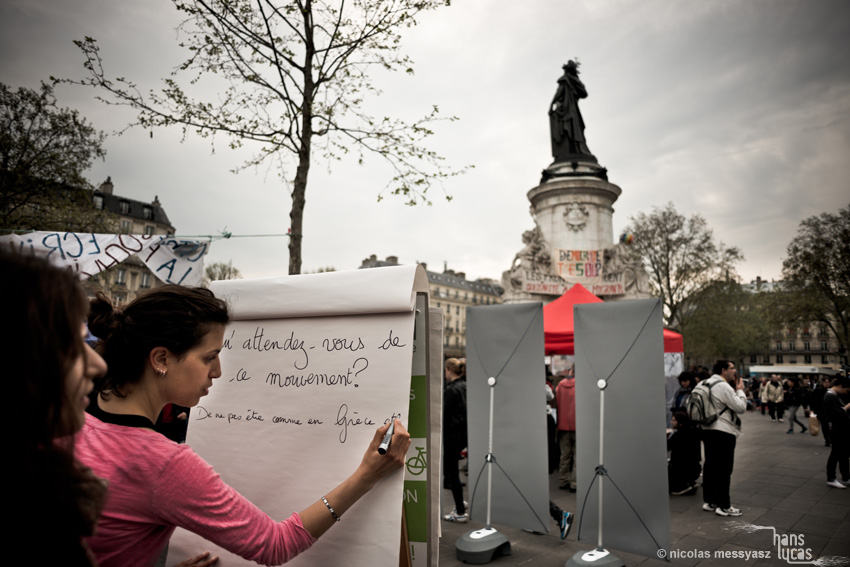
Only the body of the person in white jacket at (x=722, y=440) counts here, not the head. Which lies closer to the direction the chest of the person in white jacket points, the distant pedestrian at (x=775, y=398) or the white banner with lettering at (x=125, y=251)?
the distant pedestrian

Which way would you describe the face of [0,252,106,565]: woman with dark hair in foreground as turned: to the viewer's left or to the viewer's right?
to the viewer's right

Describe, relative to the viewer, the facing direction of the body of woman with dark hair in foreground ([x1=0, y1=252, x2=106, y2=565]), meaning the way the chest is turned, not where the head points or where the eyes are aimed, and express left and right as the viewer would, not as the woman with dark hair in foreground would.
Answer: facing to the right of the viewer

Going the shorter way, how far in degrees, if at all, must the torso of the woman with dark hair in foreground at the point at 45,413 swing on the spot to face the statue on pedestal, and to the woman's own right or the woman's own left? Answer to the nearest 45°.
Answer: approximately 45° to the woman's own left

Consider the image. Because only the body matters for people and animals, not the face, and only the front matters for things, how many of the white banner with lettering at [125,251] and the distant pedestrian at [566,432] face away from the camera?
2

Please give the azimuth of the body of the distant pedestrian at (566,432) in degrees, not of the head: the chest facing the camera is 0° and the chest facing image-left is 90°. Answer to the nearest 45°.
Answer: approximately 180°

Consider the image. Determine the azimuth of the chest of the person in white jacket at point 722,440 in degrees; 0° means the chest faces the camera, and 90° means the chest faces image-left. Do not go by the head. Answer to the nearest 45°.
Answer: approximately 270°

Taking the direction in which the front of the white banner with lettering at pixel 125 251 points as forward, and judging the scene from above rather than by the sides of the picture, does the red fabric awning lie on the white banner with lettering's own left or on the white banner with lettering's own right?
on the white banner with lettering's own left
